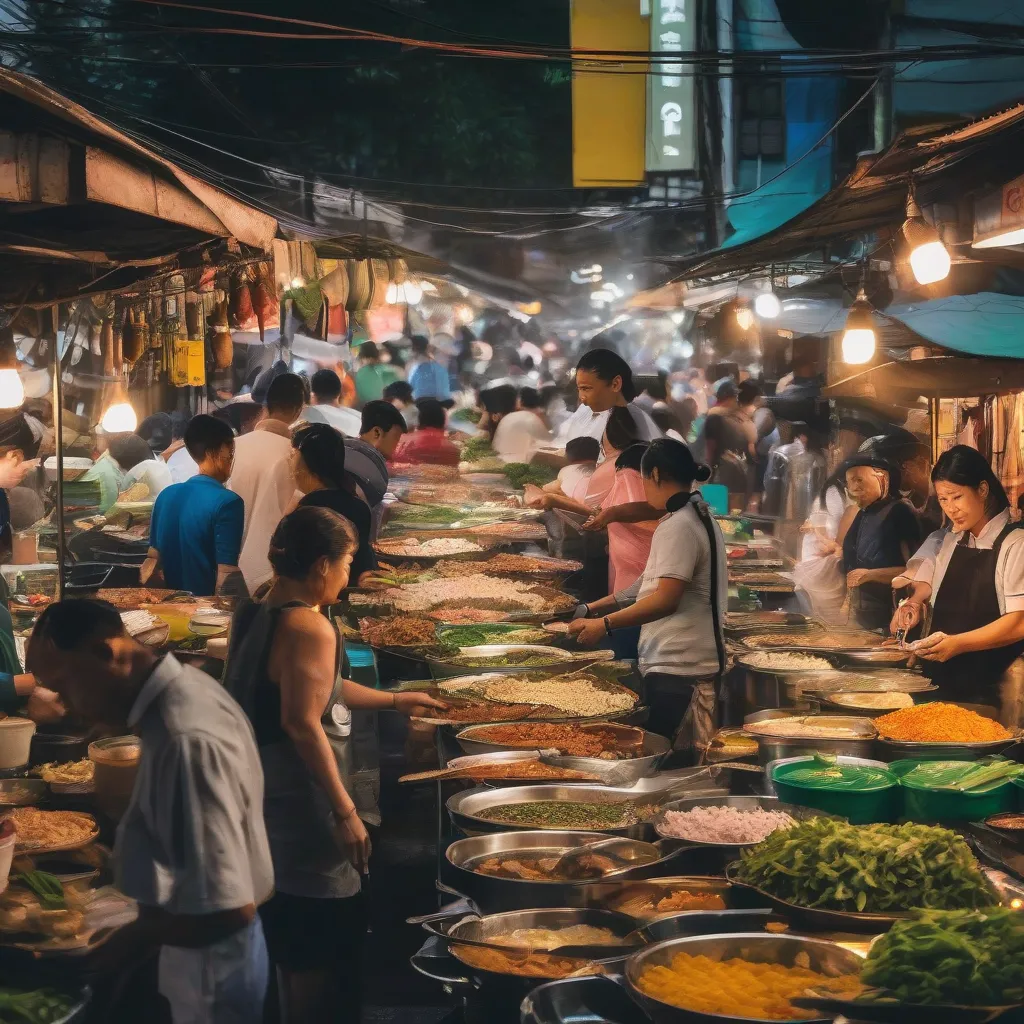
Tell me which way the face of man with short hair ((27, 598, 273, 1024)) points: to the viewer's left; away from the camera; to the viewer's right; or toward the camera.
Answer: to the viewer's left

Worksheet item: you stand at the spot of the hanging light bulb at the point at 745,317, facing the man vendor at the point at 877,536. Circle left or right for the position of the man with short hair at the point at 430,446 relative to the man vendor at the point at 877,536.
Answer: right

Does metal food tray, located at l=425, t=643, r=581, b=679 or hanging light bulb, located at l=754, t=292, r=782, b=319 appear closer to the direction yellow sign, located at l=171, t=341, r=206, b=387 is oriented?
the metal food tray

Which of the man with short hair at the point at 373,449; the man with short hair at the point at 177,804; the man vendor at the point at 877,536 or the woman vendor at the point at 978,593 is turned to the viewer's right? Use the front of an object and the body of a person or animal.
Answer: the man with short hair at the point at 373,449

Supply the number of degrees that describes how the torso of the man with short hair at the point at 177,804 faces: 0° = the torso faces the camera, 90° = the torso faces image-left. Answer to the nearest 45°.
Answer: approximately 90°

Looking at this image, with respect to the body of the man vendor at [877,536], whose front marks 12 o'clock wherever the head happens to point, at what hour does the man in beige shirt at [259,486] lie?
The man in beige shirt is roughly at 1 o'clock from the man vendor.

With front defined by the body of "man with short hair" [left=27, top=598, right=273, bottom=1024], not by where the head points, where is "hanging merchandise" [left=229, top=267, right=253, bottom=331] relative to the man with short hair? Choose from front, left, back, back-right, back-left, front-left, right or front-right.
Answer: right

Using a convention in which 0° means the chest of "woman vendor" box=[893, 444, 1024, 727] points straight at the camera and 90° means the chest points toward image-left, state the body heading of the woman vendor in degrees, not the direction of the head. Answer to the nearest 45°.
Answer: approximately 45°

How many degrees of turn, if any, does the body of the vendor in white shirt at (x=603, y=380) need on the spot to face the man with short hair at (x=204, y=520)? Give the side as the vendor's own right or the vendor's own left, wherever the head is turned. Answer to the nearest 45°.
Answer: approximately 45° to the vendor's own right

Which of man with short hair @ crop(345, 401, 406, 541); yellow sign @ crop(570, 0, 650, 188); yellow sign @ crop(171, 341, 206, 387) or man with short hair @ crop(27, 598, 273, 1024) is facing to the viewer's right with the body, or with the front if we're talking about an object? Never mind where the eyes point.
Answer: man with short hair @ crop(345, 401, 406, 541)
